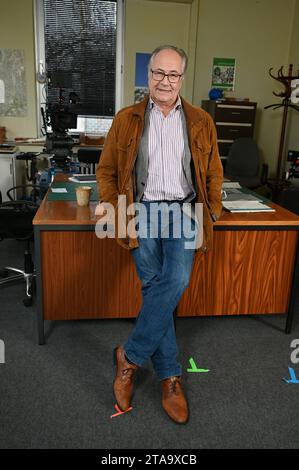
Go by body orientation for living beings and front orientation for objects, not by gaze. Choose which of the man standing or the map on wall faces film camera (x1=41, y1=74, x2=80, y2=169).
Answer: the map on wall

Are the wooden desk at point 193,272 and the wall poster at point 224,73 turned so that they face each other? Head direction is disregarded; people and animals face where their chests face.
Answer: yes

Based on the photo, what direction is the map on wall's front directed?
toward the camera

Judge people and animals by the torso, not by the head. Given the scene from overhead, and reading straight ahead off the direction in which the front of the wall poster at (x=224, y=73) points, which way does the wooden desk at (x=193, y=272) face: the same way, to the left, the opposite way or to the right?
the opposite way

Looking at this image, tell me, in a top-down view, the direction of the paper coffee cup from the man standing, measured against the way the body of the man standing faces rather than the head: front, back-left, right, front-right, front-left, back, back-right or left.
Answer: back-right

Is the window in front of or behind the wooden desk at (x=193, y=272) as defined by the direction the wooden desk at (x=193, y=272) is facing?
in front

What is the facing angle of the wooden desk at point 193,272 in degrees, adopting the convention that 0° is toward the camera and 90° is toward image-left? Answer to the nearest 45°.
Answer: approximately 180°

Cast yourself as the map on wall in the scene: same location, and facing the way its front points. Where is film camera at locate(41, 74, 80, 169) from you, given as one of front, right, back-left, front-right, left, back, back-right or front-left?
front

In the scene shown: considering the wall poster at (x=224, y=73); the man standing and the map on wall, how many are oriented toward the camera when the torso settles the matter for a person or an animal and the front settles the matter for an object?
3

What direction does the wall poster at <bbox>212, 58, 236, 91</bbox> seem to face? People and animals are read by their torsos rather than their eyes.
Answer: toward the camera

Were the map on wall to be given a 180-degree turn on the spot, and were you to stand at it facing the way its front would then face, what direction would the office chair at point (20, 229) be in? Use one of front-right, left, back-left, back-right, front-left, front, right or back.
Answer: back

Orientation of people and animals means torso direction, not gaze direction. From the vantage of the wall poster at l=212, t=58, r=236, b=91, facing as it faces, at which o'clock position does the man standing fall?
The man standing is roughly at 12 o'clock from the wall poster.

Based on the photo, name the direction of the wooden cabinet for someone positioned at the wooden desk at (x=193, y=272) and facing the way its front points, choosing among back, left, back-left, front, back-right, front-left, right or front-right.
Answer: front
